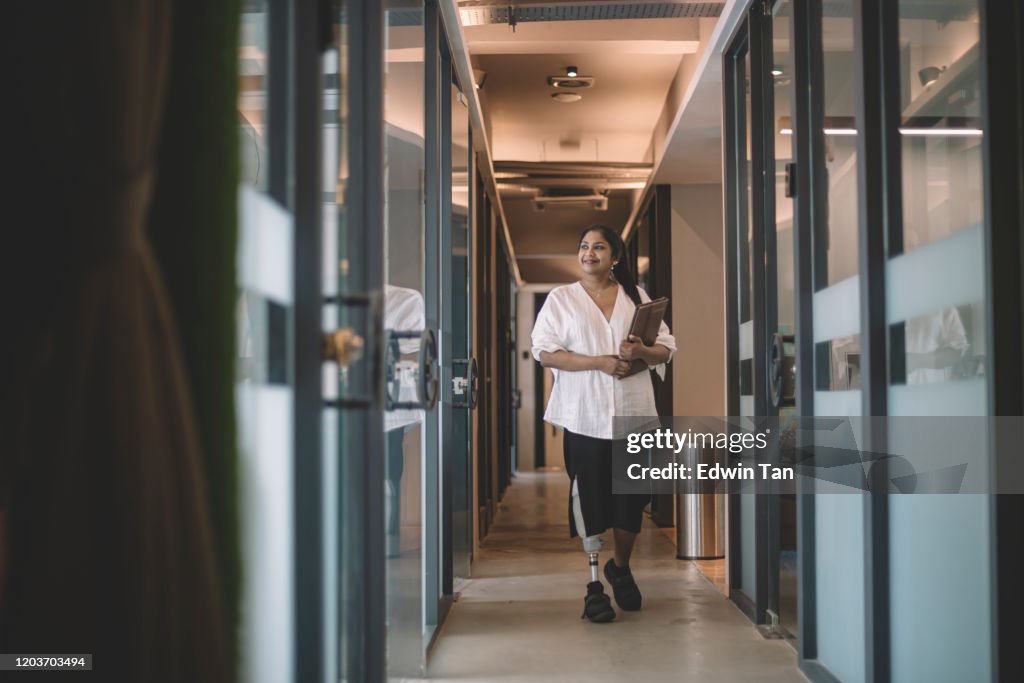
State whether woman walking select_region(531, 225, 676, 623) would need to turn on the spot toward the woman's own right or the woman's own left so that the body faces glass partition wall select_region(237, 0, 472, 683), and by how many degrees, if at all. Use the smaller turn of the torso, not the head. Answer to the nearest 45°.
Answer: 0° — they already face it

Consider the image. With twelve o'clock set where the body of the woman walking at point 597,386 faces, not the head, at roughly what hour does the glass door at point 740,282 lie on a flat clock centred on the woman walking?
The glass door is roughly at 8 o'clock from the woman walking.

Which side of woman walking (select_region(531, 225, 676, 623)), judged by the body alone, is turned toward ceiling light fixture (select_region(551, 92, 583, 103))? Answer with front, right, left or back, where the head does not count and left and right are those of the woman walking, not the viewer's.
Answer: back

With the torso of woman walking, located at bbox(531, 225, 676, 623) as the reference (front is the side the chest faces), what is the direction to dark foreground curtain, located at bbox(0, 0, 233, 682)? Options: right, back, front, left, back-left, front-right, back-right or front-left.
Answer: front

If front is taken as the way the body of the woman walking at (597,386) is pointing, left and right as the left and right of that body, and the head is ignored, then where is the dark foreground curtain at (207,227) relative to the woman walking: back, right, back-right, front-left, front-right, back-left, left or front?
front

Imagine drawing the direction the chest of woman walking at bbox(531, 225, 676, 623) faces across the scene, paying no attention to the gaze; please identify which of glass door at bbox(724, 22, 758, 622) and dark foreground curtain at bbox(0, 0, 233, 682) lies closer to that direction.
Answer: the dark foreground curtain

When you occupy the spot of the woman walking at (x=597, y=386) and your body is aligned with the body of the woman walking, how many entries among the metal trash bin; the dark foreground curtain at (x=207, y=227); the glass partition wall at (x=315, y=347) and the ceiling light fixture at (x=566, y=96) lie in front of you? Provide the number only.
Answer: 2

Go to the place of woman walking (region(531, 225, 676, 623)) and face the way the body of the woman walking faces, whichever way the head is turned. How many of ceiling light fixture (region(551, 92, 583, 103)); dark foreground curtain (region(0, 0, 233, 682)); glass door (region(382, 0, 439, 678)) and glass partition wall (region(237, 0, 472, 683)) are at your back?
1

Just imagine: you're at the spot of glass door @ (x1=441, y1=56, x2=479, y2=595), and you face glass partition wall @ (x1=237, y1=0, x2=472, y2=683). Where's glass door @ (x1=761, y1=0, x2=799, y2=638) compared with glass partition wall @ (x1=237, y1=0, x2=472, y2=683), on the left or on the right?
left

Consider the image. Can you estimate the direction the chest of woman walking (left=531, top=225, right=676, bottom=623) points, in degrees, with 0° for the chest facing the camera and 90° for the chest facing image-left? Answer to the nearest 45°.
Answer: approximately 0°

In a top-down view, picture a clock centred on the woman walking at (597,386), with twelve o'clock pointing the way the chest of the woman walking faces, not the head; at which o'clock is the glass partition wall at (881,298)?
The glass partition wall is roughly at 11 o'clock from the woman walking.
